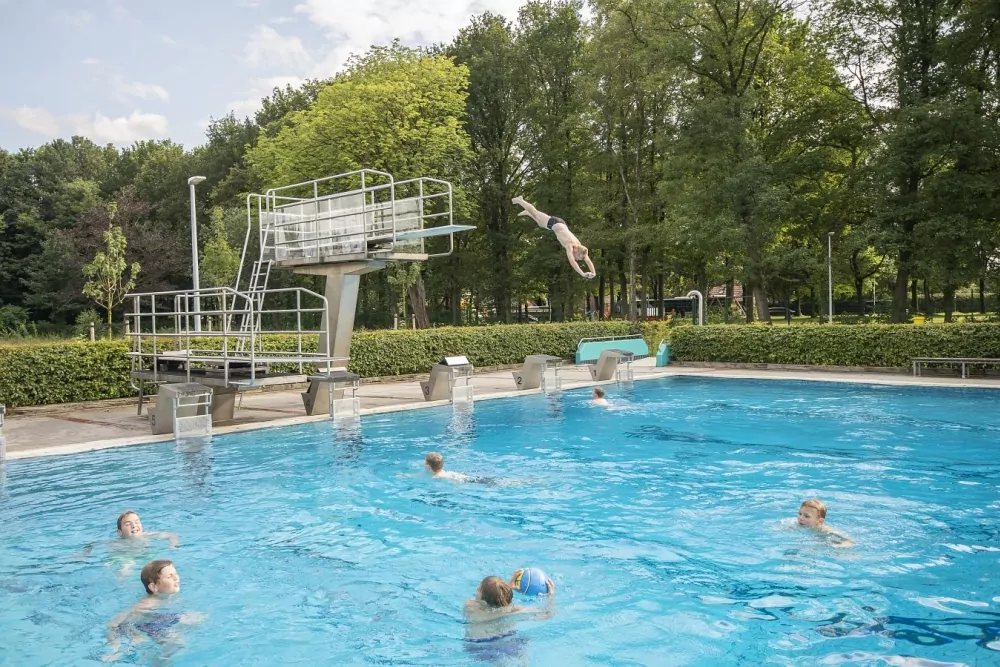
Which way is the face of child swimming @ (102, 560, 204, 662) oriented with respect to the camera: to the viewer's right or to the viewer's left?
to the viewer's right

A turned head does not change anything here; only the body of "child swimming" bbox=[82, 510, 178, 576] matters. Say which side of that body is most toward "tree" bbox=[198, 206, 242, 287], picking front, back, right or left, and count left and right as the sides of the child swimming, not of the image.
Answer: back

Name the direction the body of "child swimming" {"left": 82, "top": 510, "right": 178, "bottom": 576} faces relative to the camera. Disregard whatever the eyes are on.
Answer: toward the camera

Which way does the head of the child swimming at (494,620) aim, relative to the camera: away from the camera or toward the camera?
away from the camera
